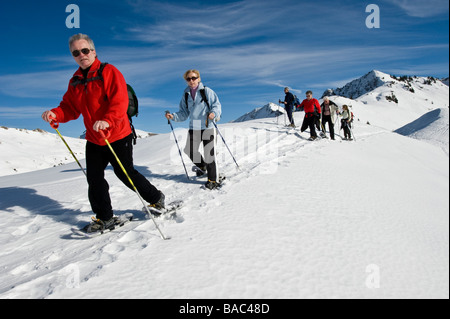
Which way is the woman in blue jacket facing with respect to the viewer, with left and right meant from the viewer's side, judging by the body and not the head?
facing the viewer and to the left of the viewer

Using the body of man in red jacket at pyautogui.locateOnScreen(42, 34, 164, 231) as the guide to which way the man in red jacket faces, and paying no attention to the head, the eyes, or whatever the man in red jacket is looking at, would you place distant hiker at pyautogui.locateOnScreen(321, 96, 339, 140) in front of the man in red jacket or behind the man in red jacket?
behind

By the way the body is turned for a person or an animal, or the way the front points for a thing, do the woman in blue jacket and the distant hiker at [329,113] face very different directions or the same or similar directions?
same or similar directions

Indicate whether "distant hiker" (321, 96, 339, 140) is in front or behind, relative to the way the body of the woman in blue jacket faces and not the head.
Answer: behind

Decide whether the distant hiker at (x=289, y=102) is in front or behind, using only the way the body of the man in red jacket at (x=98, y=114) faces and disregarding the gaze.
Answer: behind

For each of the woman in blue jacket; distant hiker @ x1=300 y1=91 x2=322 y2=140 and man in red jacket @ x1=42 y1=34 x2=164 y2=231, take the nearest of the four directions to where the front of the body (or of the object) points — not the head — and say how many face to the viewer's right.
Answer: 0

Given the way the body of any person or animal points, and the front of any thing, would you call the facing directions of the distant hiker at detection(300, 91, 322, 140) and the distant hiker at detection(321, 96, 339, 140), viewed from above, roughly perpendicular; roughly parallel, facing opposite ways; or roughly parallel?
roughly parallel

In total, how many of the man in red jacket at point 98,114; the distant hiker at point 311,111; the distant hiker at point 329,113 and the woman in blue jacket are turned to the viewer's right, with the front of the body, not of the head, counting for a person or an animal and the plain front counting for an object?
0

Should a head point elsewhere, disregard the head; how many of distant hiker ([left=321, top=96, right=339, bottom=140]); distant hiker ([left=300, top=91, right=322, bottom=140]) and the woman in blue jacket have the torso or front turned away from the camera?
0

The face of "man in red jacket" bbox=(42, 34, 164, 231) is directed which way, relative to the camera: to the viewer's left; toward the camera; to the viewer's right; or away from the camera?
toward the camera

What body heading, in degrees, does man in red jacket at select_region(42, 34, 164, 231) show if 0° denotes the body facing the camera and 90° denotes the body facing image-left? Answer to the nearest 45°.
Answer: approximately 45°

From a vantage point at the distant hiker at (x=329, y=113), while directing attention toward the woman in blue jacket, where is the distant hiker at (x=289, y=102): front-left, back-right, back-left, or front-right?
back-right
